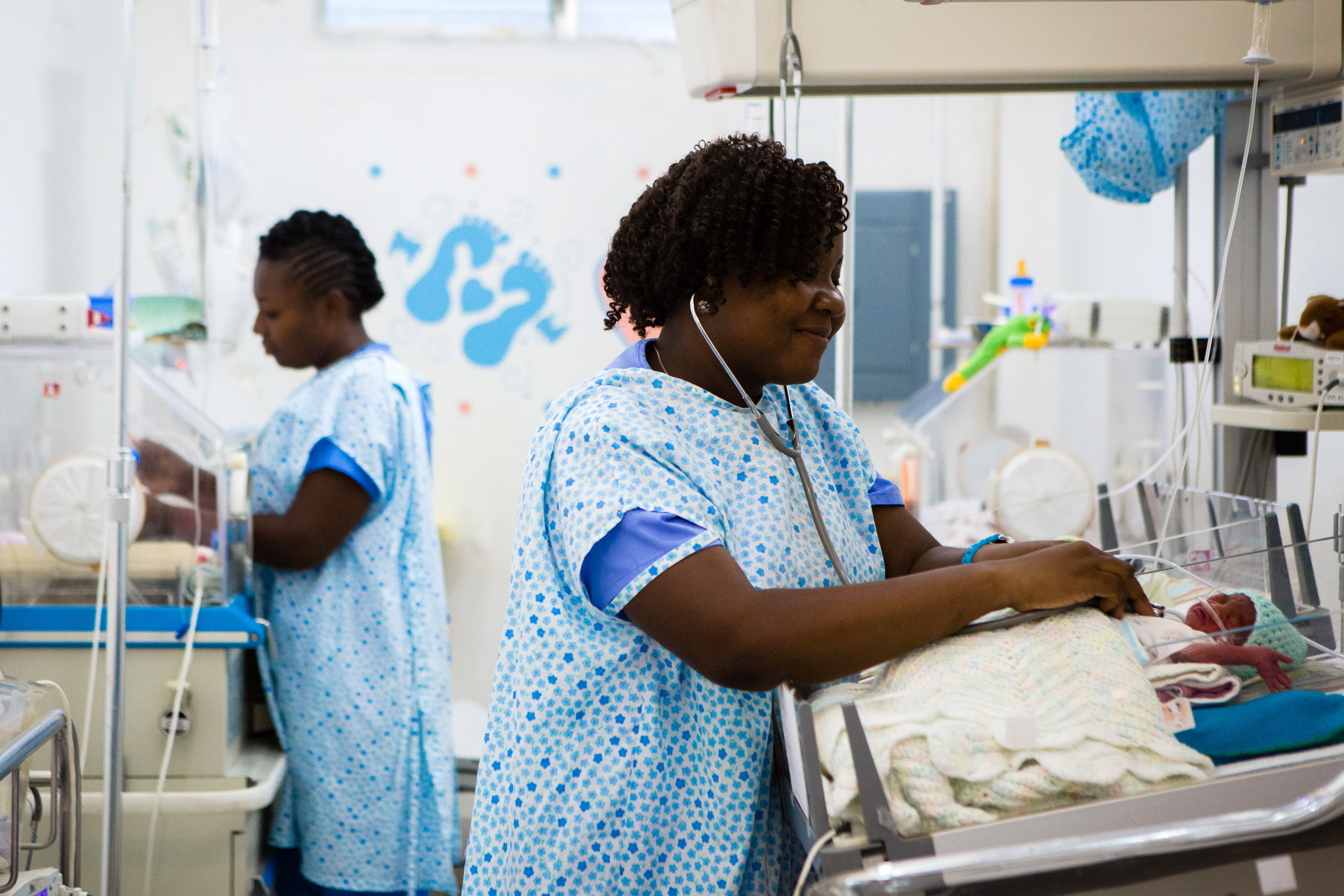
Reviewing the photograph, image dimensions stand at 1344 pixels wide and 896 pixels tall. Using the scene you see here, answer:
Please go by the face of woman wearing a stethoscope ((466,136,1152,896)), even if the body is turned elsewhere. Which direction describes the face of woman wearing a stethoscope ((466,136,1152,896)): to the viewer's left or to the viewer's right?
to the viewer's right

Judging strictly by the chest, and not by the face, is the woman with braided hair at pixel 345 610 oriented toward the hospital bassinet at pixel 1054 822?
no

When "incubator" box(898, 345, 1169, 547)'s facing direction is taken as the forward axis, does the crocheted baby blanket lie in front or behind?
in front

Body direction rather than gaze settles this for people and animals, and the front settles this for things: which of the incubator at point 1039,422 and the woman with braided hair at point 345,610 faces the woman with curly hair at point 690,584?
the incubator

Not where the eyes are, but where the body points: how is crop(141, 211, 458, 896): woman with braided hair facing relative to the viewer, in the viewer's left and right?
facing to the left of the viewer

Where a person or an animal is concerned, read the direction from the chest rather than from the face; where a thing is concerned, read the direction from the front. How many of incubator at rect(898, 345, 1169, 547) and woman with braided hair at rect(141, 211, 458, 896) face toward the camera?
1

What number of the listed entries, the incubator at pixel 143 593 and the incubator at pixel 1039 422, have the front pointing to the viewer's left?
0

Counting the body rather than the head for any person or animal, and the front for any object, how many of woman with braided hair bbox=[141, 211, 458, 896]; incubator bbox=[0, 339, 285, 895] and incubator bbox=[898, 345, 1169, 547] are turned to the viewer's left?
1

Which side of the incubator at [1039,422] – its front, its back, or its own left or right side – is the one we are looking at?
front

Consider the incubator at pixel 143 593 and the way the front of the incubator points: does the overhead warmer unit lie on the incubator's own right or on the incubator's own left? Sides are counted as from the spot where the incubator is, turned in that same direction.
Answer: on the incubator's own left

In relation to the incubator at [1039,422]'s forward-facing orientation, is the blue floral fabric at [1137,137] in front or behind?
in front

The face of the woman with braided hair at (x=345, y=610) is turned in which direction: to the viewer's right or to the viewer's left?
to the viewer's left
